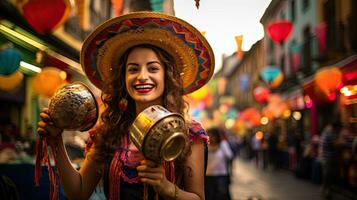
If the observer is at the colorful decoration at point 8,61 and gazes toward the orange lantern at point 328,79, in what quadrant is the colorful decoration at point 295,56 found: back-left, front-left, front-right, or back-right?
front-left

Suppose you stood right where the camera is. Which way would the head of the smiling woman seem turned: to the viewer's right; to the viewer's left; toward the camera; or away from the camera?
toward the camera

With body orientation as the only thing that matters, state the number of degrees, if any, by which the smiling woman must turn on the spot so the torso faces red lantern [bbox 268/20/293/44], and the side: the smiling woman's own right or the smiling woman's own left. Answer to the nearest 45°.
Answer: approximately 135° to the smiling woman's own left

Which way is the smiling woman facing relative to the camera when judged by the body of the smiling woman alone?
toward the camera

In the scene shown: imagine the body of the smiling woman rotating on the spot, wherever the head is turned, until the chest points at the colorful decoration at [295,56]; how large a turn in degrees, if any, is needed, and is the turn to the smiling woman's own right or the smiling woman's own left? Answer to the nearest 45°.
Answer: approximately 135° to the smiling woman's own left

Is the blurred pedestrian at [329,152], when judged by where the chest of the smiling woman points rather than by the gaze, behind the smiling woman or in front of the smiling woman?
behind

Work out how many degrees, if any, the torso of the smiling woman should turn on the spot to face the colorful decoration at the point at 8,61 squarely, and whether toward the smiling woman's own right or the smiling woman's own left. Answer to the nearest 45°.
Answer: approximately 135° to the smiling woman's own right

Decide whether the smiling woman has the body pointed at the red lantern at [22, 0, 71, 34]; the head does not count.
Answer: no

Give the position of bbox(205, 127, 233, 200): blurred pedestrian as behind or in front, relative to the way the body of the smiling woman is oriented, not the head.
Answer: behind

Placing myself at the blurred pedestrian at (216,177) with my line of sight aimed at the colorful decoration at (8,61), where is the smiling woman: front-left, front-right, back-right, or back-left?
front-left

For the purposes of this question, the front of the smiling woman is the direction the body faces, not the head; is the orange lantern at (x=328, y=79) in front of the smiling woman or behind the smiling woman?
behind
